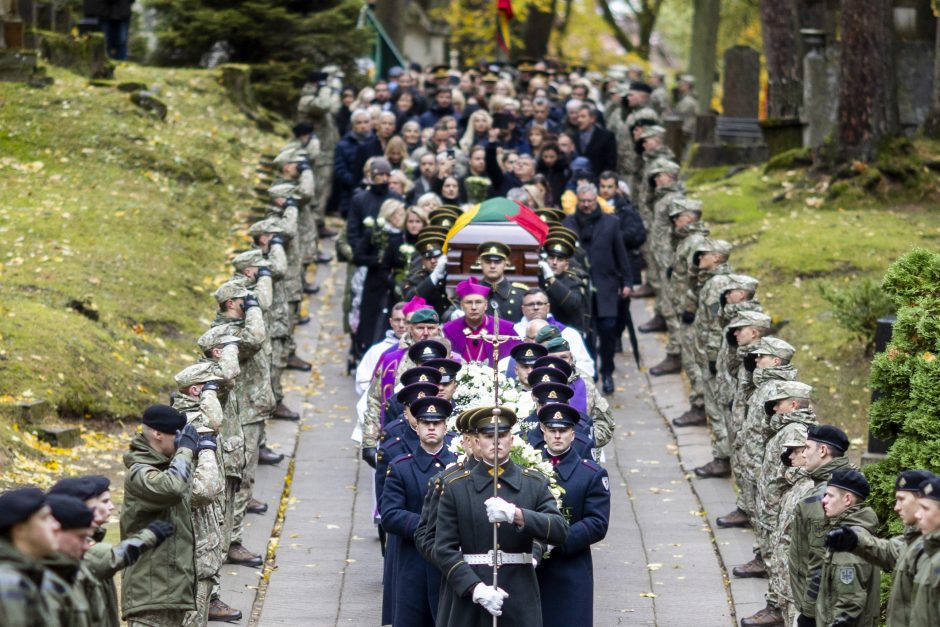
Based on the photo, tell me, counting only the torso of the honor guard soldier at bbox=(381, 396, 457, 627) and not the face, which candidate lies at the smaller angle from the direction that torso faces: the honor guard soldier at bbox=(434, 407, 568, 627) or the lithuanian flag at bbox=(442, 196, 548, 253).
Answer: the honor guard soldier

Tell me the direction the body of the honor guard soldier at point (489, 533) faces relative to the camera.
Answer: toward the camera

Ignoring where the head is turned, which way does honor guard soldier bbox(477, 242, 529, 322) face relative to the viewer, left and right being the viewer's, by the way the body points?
facing the viewer

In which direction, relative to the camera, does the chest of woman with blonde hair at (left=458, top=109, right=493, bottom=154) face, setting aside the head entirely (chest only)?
toward the camera

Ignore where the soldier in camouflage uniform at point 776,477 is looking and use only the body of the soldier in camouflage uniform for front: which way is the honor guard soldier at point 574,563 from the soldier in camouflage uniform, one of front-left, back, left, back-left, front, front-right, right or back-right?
front-left

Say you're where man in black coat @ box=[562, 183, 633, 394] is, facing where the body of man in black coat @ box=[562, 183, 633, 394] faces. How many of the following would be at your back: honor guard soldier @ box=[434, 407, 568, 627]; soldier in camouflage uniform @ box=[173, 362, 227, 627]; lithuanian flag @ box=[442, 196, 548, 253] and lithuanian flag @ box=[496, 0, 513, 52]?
1

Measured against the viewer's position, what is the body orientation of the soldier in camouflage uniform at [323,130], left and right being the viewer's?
facing to the right of the viewer

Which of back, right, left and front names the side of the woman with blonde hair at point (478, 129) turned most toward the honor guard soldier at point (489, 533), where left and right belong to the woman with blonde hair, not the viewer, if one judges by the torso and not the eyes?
front

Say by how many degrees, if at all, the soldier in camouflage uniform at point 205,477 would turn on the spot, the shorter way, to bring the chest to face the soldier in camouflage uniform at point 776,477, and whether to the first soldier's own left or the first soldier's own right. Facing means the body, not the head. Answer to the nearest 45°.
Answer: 0° — they already face them

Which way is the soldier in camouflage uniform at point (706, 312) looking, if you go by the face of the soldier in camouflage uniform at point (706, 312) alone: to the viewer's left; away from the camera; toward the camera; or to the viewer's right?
to the viewer's left

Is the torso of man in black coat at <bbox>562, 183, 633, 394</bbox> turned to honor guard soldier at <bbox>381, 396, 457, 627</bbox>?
yes

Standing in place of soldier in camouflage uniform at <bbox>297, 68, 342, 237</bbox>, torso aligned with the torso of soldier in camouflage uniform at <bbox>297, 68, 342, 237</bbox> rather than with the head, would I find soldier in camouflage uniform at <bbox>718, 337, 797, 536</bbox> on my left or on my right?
on my right

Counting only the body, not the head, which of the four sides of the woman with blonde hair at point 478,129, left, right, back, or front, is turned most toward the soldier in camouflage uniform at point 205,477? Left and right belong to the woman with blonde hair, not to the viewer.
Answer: front

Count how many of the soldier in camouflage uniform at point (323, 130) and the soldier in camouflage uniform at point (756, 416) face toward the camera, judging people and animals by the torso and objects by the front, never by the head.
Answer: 0

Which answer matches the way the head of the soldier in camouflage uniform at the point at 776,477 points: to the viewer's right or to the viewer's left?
to the viewer's left

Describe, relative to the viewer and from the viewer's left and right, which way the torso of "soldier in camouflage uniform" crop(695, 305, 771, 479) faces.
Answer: facing to the left of the viewer
